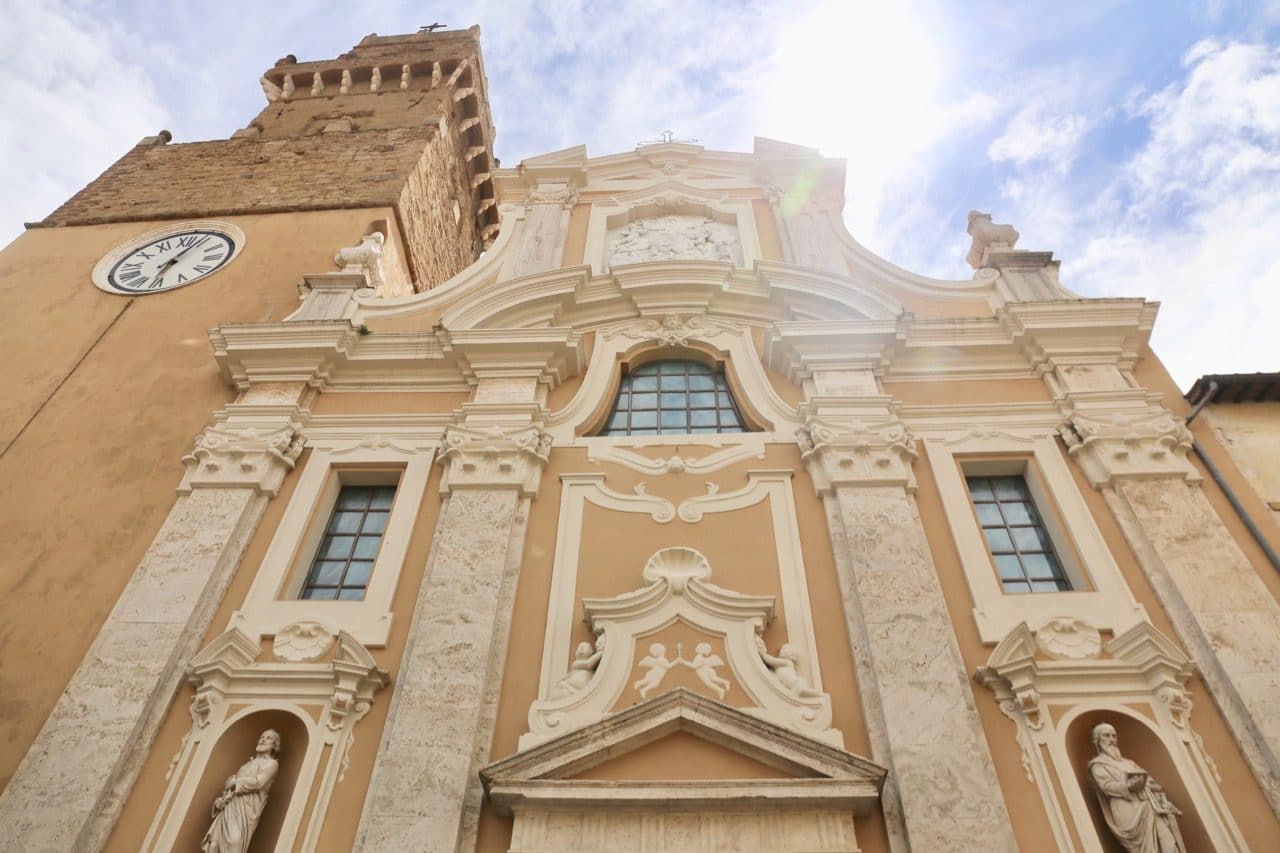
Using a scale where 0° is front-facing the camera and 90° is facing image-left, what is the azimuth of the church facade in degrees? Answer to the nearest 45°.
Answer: approximately 0°

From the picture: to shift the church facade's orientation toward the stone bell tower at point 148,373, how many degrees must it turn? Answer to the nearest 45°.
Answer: approximately 90° to its right
